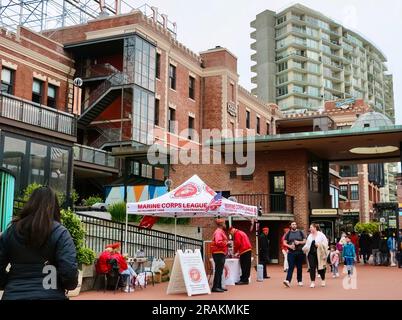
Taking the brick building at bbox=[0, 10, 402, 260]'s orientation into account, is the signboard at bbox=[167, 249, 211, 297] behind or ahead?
ahead

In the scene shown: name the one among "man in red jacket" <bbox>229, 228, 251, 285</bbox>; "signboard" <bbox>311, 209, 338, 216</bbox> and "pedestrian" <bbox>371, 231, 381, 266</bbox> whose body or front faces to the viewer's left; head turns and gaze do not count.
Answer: the man in red jacket

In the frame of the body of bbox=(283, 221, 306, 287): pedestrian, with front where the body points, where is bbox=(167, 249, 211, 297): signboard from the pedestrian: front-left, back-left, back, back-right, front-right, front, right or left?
front-right

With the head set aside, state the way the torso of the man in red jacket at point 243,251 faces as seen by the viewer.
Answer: to the viewer's left

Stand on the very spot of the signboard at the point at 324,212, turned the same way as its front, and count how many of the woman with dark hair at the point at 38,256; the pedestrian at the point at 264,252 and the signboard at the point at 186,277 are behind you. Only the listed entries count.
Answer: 0

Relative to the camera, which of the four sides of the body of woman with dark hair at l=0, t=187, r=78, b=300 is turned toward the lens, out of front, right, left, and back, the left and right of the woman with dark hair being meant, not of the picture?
back

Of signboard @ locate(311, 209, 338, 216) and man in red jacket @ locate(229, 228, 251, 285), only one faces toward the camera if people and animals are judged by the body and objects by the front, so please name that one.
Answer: the signboard

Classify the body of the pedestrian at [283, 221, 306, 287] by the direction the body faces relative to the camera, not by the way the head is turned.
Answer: toward the camera

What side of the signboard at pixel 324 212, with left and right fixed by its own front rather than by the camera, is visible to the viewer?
front

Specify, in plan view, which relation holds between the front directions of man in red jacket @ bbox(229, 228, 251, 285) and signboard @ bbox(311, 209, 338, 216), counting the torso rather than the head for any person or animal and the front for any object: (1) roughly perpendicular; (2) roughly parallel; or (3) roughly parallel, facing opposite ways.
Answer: roughly perpendicular

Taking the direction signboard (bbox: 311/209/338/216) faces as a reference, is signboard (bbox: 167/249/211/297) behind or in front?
in front
